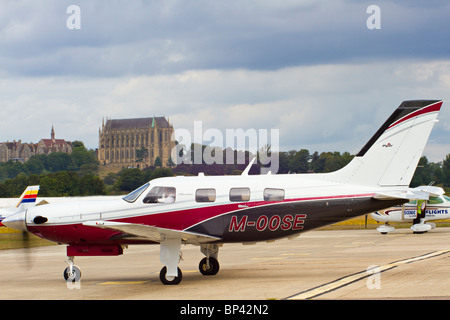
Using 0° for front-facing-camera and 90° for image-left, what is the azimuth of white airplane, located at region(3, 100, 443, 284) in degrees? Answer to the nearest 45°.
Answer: approximately 90°

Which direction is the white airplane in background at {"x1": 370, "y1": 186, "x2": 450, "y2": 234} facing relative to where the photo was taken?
to the viewer's left

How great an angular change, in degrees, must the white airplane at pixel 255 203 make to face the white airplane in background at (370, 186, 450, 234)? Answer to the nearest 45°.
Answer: approximately 135° to its right

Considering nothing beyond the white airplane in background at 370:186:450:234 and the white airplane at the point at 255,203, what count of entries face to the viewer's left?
2

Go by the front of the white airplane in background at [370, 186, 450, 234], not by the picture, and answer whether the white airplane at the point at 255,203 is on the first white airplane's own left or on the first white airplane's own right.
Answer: on the first white airplane's own left
